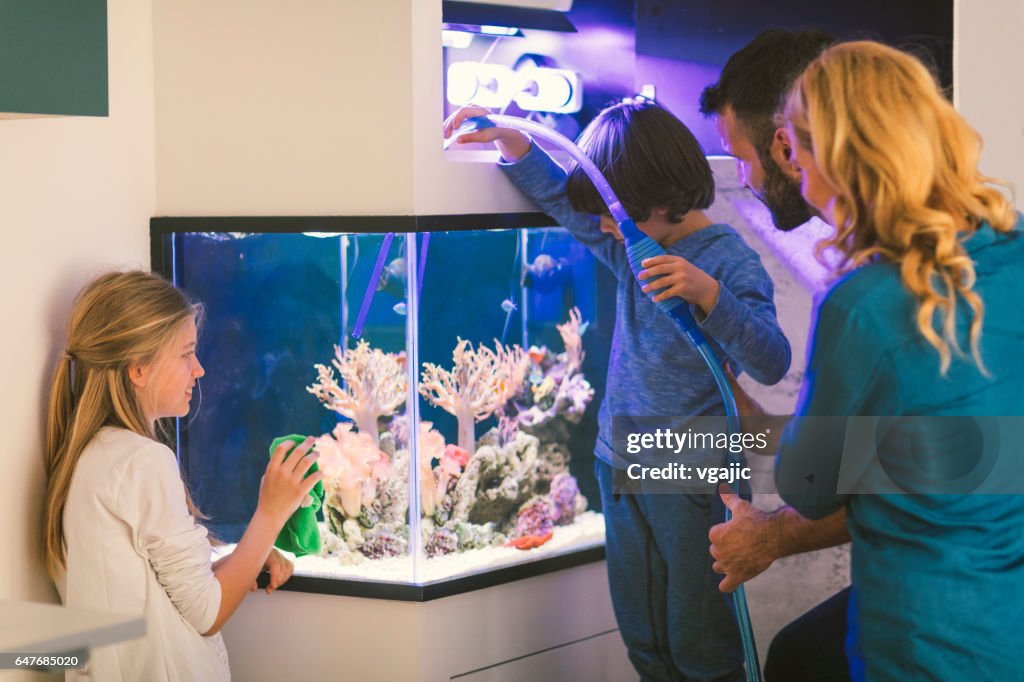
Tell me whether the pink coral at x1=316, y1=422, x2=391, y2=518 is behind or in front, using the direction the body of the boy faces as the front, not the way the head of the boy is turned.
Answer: in front

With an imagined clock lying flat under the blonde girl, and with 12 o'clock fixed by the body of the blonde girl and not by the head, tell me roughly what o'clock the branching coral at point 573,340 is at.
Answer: The branching coral is roughly at 1 o'clock from the blonde girl.

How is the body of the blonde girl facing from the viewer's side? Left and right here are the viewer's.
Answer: facing away from the viewer and to the right of the viewer

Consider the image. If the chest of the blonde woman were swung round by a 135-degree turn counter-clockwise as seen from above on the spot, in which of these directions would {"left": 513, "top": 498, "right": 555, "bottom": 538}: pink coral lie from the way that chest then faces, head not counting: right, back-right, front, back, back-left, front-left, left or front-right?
back-right

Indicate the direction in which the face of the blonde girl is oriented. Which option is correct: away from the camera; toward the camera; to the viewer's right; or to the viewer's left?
to the viewer's right

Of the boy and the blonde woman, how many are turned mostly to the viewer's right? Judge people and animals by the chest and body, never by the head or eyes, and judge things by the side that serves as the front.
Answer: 0

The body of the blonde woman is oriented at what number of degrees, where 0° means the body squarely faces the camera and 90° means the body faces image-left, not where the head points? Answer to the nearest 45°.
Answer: approximately 135°

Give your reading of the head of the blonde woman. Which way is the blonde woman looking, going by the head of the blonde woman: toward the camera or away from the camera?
away from the camera

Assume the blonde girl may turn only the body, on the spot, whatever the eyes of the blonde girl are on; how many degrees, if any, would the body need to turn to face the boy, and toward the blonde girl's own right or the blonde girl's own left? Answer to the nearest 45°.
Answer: approximately 45° to the blonde girl's own right
